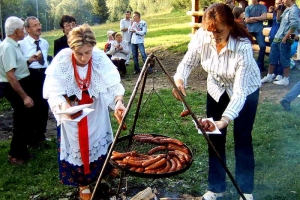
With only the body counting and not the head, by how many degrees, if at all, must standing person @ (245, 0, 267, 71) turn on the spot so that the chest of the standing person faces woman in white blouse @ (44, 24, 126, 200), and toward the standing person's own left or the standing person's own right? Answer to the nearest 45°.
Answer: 0° — they already face them

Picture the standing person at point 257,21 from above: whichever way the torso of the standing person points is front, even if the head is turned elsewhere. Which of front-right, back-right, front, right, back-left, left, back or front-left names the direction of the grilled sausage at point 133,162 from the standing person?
front

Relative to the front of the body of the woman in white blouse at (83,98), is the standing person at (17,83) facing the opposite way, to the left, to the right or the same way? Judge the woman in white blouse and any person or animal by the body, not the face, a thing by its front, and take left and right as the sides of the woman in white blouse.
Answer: to the left

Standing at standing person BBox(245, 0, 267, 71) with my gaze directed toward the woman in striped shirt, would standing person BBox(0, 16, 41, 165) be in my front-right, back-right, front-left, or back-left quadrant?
front-right

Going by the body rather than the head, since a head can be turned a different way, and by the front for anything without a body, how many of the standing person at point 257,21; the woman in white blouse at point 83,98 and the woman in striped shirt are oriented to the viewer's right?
0

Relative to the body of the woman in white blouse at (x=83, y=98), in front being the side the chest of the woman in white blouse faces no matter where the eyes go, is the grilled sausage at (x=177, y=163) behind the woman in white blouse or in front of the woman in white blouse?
in front

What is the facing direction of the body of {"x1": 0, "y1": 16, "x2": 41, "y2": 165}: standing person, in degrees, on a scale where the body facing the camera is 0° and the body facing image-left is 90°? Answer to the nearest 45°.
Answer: approximately 270°

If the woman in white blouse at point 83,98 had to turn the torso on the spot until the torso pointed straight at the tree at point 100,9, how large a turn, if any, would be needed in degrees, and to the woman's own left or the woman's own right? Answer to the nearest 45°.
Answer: approximately 180°

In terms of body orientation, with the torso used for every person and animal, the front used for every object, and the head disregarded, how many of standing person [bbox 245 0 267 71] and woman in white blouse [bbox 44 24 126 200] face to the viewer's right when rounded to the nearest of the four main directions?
0

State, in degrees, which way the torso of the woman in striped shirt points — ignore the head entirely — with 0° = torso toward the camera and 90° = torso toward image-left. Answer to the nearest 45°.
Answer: approximately 45°

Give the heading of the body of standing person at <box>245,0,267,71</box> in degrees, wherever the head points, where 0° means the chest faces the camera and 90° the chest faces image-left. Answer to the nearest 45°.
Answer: approximately 0°

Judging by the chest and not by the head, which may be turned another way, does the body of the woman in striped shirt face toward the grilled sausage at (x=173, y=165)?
yes

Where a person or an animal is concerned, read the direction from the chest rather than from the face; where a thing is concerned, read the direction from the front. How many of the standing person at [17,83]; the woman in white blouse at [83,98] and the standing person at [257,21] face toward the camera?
2
